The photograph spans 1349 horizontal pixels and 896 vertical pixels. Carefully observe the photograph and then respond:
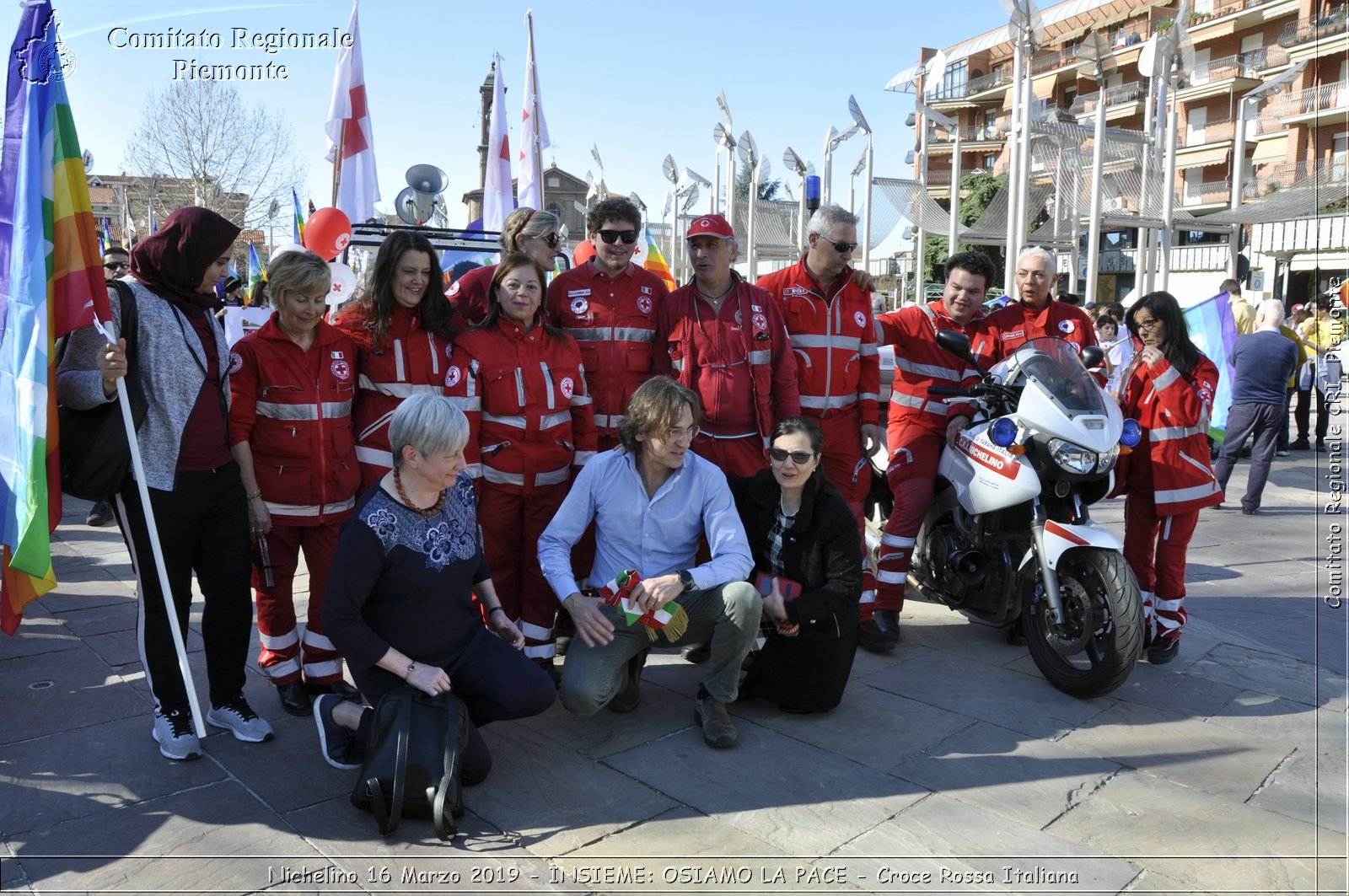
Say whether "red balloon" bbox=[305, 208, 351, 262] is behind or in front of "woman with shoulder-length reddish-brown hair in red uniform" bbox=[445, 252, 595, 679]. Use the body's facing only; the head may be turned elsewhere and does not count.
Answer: behind

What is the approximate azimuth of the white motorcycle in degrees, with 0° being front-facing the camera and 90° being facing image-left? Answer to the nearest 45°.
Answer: approximately 315°

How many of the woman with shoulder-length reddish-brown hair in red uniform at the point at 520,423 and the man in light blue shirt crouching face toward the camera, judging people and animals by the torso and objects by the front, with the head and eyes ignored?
2

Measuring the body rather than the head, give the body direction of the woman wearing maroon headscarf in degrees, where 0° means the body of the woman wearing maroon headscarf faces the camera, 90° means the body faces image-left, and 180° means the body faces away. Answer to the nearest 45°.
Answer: approximately 315°

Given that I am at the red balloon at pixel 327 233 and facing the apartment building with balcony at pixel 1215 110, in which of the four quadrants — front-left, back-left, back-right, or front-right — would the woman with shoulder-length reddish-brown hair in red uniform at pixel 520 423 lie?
back-right

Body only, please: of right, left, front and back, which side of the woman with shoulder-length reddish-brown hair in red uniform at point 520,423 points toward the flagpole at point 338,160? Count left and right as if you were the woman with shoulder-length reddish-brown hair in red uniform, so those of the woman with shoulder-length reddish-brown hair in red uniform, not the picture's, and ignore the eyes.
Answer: back

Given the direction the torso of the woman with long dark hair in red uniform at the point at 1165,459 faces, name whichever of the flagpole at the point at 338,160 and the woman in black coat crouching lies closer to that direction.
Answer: the woman in black coat crouching

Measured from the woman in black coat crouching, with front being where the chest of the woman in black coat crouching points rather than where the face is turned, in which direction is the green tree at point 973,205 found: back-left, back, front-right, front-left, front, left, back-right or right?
back-right

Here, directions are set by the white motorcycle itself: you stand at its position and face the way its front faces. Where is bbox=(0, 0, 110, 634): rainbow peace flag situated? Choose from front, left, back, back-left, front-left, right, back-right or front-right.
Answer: right

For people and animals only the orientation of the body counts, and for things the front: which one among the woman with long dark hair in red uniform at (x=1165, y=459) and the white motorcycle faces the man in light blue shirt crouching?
the woman with long dark hair in red uniform
